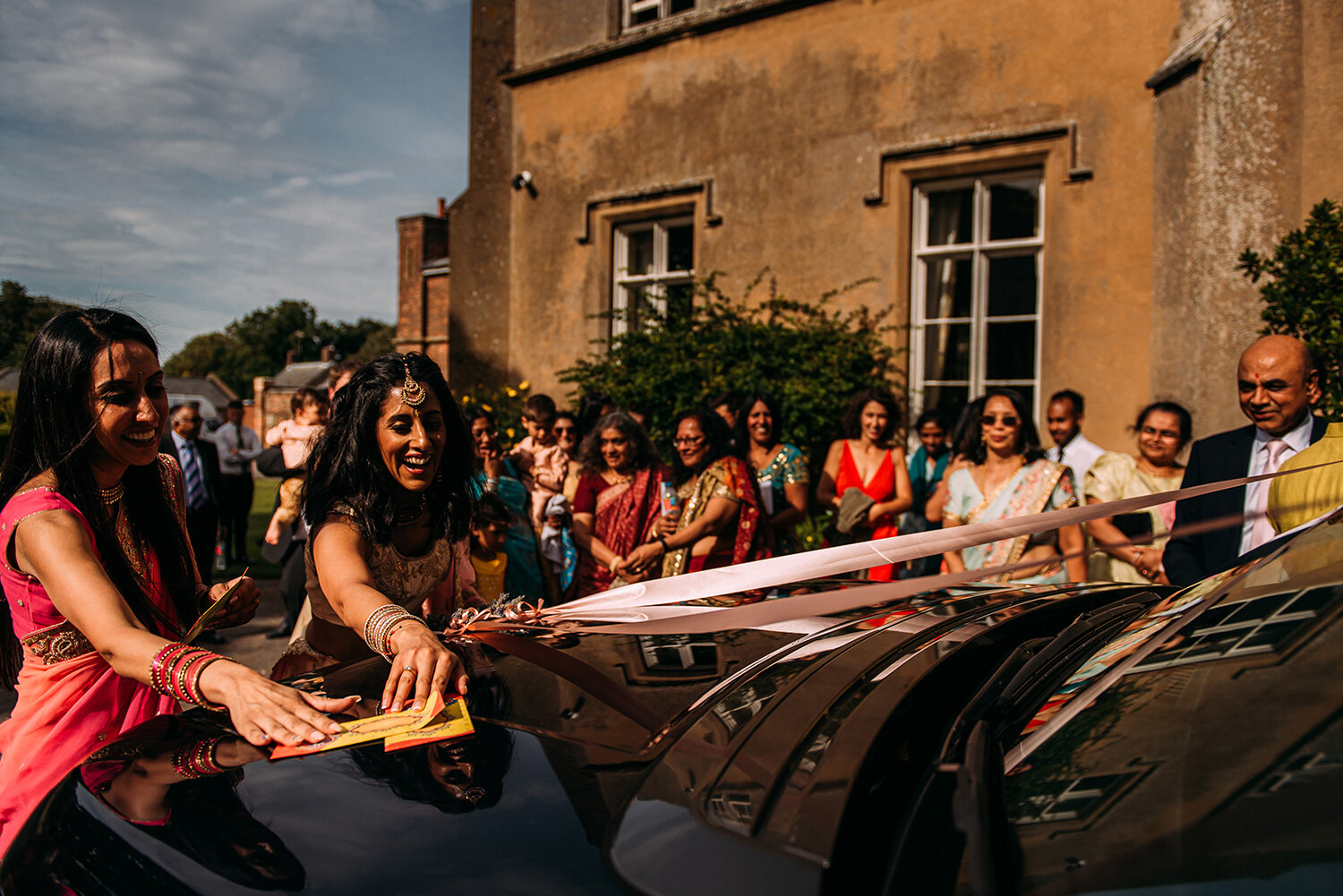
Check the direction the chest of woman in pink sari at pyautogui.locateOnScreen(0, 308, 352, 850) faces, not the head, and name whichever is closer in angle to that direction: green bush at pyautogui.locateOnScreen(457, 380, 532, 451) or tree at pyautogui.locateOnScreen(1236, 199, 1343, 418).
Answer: the tree

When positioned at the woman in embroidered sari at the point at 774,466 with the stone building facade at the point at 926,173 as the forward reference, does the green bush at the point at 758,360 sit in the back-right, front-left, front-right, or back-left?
front-left

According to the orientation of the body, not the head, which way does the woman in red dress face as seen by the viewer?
toward the camera

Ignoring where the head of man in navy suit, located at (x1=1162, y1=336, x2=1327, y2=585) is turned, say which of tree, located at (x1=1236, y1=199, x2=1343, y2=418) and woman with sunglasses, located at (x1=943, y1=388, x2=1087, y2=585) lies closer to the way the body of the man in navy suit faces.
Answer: the woman with sunglasses

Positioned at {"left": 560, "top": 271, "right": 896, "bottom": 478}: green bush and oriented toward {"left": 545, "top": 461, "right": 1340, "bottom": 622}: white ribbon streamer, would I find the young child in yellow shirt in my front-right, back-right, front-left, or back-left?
front-right

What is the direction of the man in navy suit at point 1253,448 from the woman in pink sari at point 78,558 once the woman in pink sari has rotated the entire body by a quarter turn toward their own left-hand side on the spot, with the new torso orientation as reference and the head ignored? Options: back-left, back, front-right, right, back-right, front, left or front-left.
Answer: front-right

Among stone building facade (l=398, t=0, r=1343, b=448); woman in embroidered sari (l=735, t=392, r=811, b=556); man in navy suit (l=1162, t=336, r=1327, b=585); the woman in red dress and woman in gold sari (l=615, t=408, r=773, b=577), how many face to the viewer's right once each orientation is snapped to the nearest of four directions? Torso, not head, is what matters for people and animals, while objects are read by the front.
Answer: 0

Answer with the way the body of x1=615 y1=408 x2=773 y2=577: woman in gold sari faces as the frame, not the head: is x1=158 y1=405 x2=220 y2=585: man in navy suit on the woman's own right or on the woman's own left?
on the woman's own right

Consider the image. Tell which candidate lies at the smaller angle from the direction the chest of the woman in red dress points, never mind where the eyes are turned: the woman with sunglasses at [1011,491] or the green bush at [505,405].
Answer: the woman with sunglasses

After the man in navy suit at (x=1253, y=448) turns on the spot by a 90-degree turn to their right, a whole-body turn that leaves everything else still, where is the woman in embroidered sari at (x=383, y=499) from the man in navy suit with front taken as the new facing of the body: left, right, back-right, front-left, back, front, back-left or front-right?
left

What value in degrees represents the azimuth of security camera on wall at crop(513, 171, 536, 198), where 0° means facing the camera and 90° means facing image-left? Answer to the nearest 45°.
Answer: approximately 45°

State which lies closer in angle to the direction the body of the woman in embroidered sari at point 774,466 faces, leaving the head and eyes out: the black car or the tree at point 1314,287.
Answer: the black car

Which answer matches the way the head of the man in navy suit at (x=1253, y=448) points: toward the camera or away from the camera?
toward the camera

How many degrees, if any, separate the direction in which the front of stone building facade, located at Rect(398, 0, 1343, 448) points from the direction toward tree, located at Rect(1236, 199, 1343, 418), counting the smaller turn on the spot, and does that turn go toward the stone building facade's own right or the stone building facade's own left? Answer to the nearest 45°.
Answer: approximately 90° to the stone building facade's own left

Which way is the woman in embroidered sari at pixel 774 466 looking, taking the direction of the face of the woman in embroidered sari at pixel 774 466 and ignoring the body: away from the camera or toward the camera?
toward the camera

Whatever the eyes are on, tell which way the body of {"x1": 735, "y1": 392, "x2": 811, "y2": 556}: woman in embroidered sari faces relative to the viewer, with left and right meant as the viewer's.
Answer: facing the viewer and to the left of the viewer
